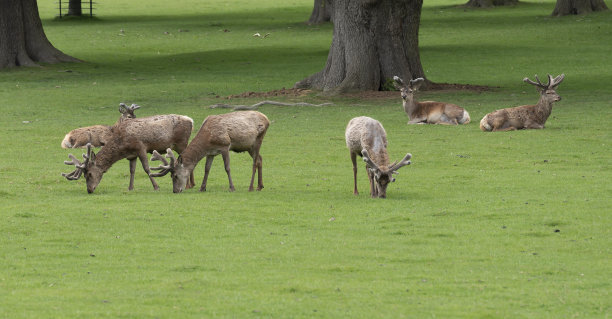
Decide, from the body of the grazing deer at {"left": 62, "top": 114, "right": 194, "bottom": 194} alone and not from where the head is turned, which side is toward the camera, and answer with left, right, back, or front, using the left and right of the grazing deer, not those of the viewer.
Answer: left

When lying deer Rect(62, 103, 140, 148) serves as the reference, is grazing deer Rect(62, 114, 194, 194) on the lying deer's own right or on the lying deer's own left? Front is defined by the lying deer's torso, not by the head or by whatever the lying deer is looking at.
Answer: on the lying deer's own right

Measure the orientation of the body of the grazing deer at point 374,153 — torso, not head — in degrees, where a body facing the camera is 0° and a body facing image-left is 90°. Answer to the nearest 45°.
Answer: approximately 315°

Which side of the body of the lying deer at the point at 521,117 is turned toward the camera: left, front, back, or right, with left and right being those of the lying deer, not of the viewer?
right

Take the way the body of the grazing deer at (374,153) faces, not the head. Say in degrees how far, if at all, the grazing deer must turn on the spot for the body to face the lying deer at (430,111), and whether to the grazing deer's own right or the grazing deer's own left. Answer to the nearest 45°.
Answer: approximately 135° to the grazing deer's own left

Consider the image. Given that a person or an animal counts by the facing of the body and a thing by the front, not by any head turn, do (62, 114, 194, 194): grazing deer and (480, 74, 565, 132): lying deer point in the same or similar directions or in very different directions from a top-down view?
very different directions

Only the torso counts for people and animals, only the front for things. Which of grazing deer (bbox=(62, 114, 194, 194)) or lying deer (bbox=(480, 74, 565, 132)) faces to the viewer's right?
the lying deer

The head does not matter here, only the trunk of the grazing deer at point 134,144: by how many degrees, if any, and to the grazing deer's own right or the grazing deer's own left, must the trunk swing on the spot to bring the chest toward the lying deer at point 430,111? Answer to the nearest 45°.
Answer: approximately 135° to the grazing deer's own right

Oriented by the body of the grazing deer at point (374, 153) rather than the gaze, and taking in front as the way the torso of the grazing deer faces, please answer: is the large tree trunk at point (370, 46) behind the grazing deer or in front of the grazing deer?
behind

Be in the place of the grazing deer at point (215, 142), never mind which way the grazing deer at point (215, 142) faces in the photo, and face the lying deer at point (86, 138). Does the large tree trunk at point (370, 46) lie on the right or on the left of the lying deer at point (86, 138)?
right

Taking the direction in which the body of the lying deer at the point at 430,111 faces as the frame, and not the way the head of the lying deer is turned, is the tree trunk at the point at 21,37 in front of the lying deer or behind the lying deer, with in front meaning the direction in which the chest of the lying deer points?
in front

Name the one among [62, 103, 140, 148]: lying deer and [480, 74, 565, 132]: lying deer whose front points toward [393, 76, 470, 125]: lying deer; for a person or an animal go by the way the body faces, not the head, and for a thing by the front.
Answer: [62, 103, 140, 148]: lying deer

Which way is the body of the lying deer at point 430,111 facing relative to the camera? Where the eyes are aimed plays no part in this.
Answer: to the viewer's left

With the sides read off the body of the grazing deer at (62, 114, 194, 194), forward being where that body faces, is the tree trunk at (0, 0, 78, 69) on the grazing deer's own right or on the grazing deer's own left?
on the grazing deer's own right

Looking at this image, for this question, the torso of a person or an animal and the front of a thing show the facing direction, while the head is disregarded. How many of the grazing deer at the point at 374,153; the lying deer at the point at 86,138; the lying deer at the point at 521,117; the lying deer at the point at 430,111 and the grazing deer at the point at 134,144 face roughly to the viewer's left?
2

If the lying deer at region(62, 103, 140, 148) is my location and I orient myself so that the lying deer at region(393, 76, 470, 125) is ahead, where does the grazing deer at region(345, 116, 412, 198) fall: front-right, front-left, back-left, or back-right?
front-right

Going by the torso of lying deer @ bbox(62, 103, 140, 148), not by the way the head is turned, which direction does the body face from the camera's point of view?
to the viewer's right
